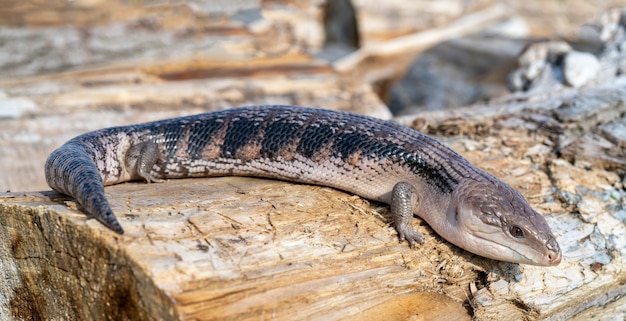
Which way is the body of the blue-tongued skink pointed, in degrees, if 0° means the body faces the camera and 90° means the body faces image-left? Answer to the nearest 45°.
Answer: approximately 315°
